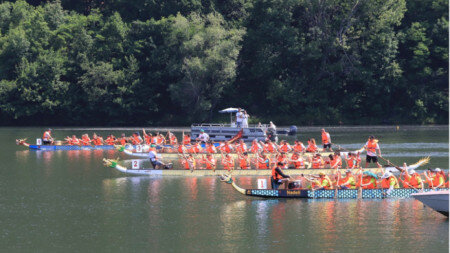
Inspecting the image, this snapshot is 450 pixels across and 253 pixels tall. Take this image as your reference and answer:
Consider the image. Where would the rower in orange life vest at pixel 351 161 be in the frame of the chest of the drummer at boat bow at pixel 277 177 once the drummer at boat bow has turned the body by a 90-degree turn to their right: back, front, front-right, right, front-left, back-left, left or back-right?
back-left

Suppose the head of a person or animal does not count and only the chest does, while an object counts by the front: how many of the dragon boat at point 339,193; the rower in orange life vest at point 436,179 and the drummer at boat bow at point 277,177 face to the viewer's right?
1

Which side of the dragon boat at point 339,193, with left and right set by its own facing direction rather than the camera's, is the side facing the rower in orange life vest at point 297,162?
right

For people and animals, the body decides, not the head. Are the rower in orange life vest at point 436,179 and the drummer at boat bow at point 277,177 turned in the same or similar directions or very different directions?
very different directions

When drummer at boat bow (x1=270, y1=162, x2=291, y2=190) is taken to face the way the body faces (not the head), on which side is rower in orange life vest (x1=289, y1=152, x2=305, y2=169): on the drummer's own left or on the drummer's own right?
on the drummer's own left

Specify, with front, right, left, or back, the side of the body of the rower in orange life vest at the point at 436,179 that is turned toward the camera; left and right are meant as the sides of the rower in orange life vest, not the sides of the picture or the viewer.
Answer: left

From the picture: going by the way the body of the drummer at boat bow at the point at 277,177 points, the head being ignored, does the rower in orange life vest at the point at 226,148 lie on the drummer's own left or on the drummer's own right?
on the drummer's own left

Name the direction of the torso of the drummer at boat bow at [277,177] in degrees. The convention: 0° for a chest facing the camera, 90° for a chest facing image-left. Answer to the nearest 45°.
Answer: approximately 270°

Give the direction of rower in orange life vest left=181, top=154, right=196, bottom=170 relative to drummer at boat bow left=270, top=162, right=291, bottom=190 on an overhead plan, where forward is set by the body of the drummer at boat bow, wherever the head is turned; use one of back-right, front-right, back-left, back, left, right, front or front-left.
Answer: back-left

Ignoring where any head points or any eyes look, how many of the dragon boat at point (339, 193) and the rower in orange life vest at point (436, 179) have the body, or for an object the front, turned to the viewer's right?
0

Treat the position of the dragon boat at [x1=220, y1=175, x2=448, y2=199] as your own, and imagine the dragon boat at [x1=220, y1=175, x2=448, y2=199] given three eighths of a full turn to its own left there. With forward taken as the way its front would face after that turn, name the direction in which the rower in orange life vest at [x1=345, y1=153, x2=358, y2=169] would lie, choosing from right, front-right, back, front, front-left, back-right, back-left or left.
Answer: back-left

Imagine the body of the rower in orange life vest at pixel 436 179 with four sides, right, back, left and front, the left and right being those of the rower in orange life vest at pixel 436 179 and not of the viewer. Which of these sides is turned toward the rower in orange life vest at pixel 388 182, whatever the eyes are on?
front

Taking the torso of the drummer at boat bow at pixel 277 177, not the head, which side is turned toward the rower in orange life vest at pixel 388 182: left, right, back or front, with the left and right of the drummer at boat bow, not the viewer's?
front

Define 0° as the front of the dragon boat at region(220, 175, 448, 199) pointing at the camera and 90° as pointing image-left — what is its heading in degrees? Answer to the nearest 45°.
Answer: approximately 90°
